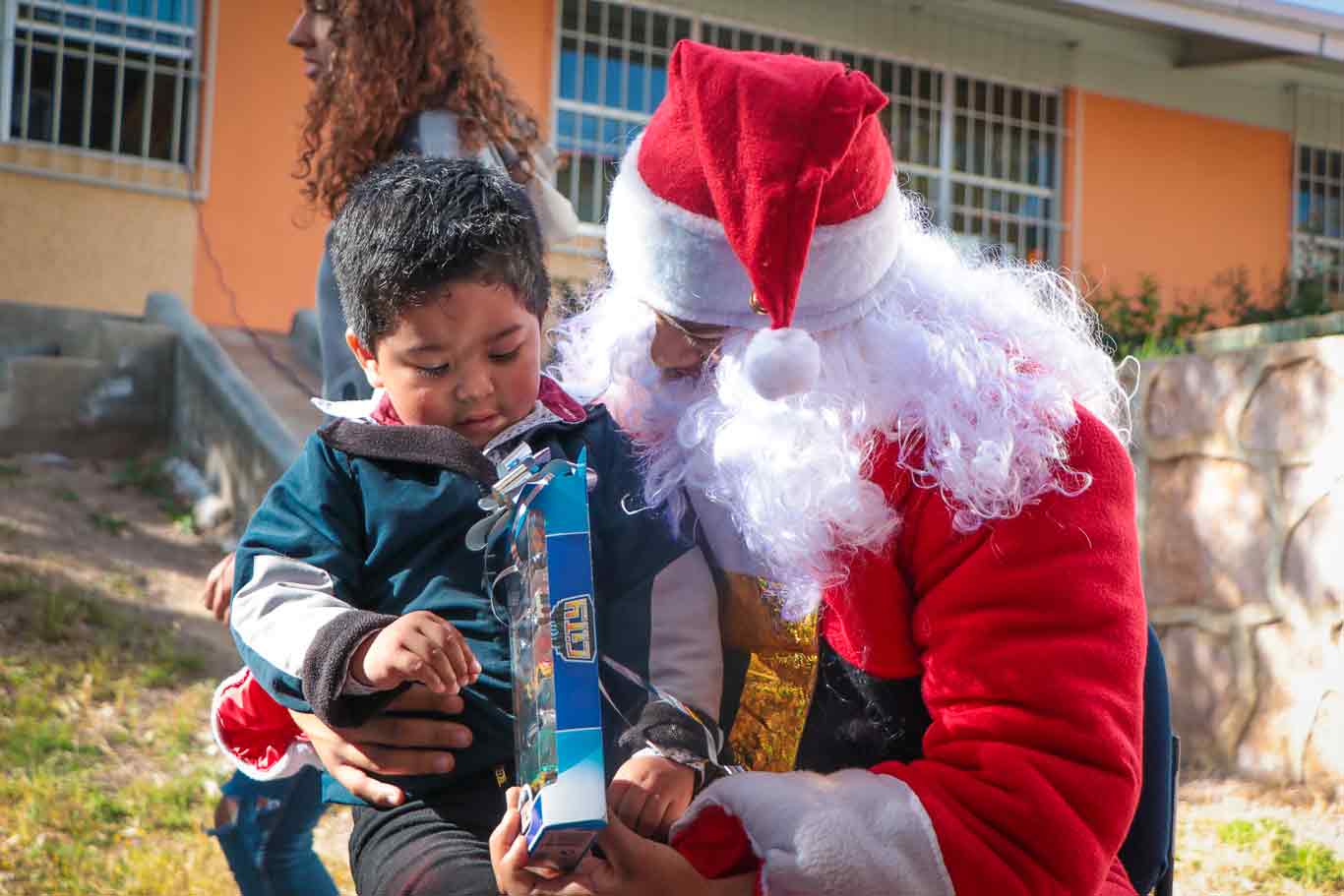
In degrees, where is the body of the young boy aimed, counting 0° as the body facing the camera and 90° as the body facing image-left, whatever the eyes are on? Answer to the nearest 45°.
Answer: approximately 0°

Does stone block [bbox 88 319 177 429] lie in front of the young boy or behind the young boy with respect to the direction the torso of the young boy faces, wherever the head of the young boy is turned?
behind

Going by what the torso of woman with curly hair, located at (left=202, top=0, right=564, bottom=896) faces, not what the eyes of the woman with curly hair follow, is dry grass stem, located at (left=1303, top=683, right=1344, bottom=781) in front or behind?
behind

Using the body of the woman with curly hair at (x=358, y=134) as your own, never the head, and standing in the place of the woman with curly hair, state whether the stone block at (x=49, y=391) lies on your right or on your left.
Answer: on your right

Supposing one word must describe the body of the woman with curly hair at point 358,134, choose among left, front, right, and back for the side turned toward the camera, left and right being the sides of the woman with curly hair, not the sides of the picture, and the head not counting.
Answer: left

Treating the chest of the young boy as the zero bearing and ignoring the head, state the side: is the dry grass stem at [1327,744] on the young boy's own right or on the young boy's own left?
on the young boy's own left
